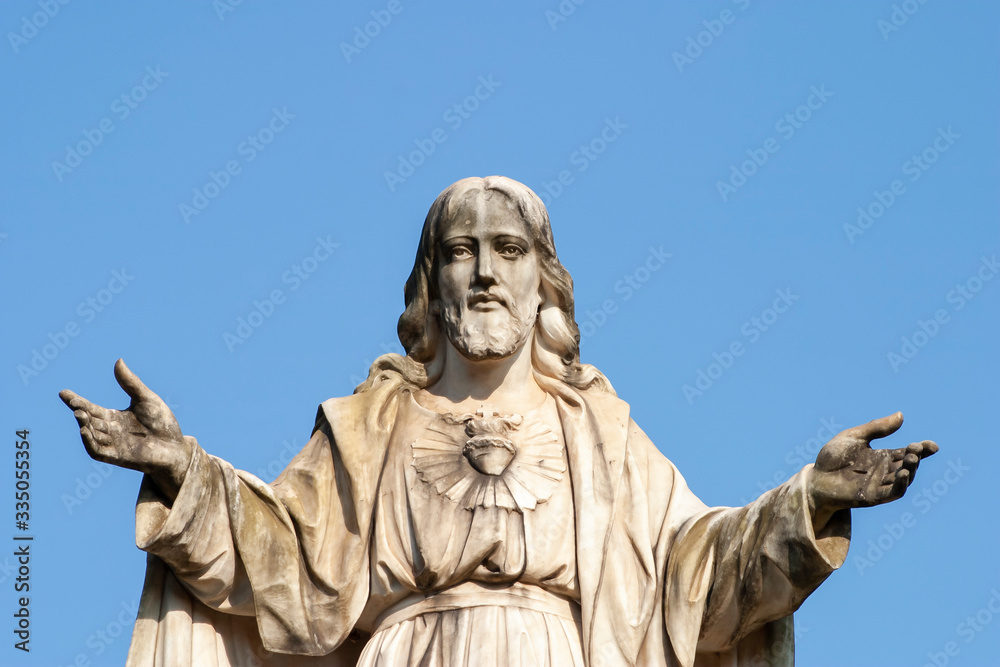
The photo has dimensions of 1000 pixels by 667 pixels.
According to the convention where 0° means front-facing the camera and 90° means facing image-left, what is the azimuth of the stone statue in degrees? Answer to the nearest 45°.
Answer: approximately 0°
